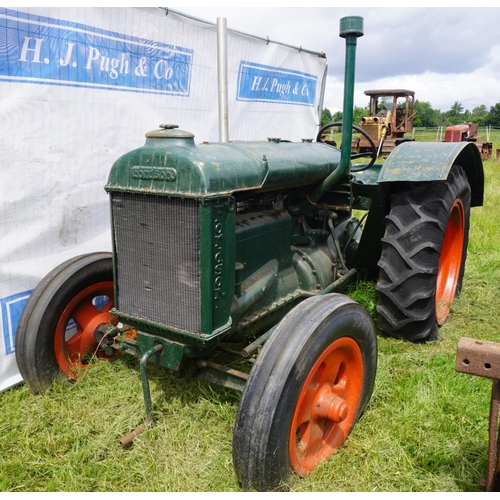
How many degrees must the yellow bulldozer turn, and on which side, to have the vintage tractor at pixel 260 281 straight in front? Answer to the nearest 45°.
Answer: approximately 45° to its left

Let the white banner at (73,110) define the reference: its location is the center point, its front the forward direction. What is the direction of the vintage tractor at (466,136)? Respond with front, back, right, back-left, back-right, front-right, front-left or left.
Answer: left

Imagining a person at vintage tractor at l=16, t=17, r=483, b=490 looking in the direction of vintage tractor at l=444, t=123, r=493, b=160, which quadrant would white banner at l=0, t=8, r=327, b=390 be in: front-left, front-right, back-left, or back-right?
front-left

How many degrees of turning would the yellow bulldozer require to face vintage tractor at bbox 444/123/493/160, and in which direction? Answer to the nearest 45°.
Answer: approximately 90° to its left

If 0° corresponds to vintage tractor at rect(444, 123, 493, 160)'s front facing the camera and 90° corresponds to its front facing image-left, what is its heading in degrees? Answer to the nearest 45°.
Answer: approximately 45°

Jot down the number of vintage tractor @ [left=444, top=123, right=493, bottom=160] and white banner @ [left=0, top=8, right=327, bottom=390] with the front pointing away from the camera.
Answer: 0

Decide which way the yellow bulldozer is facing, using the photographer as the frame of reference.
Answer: facing the viewer and to the left of the viewer

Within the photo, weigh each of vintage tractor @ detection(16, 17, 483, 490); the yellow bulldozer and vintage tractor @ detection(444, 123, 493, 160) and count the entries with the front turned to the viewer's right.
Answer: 0

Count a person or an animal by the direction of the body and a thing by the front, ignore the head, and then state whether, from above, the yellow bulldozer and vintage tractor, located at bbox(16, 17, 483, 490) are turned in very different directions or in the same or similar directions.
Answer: same or similar directions

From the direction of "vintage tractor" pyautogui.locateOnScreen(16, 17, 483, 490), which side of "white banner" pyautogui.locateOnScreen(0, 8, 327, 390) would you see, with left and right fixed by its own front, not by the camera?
front

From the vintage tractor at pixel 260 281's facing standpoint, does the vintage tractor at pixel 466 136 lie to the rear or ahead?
to the rear

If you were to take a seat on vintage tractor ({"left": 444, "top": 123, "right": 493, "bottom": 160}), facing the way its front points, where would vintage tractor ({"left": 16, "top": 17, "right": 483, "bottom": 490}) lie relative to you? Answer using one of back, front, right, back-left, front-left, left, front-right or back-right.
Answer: front-left

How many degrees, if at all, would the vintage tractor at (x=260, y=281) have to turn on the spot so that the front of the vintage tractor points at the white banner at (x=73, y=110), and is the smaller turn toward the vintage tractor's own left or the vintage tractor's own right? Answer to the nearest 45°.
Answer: approximately 90° to the vintage tractor's own right
